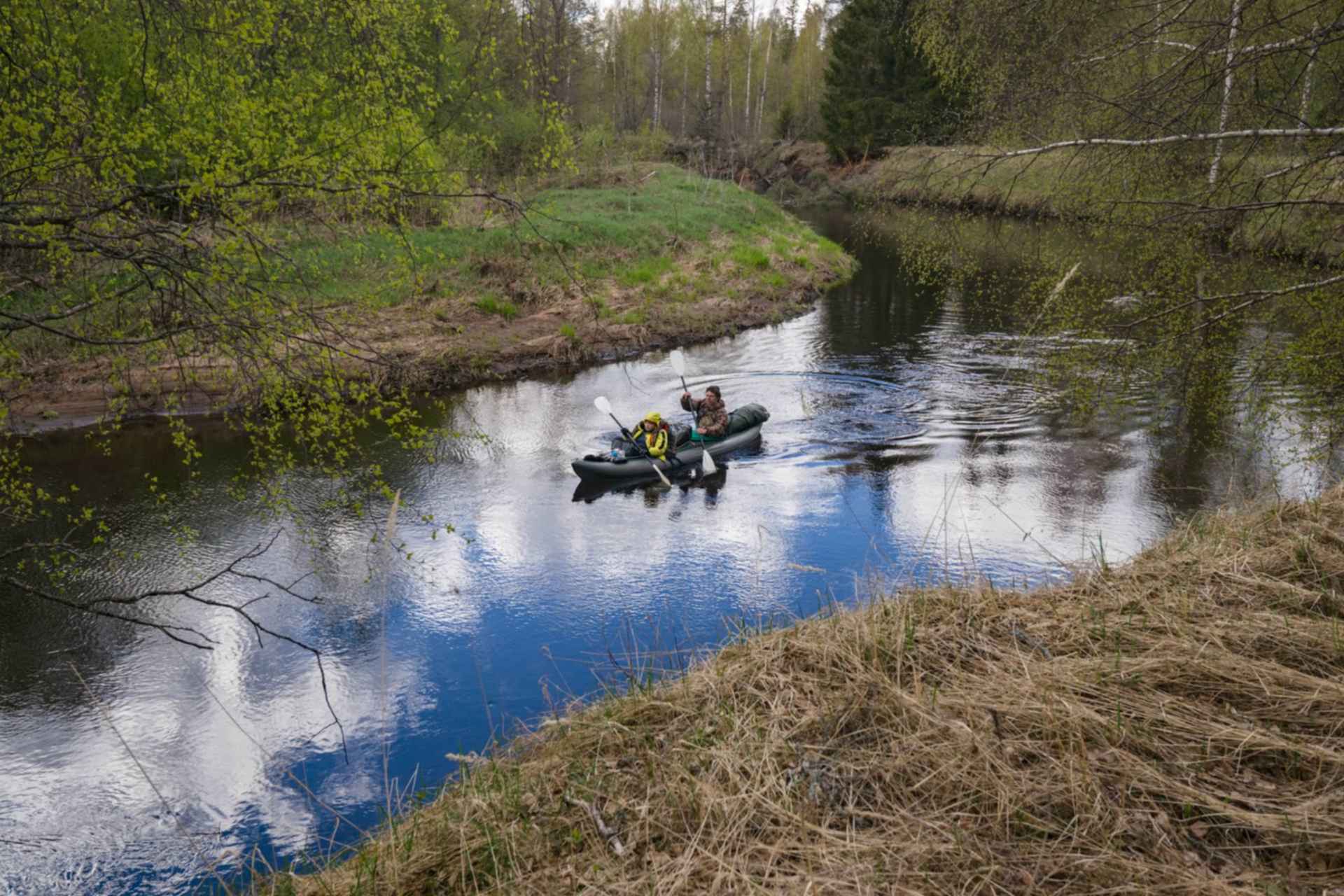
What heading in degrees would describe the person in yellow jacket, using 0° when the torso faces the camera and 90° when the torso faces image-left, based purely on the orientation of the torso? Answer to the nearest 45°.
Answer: approximately 45°

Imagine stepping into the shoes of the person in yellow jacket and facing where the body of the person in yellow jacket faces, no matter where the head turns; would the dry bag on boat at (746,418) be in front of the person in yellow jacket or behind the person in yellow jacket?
behind

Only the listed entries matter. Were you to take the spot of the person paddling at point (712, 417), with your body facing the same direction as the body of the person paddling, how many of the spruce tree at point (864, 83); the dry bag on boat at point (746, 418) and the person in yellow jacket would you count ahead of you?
1

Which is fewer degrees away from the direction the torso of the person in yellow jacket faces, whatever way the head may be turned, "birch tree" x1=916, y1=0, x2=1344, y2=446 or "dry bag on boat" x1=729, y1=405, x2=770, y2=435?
the birch tree

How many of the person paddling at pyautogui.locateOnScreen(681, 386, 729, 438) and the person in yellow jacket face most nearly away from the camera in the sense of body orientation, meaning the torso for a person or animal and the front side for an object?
0

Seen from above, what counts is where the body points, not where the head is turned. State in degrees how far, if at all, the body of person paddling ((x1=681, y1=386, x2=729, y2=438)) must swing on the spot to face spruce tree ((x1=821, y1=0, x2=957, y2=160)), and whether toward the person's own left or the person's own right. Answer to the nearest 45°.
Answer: approximately 135° to the person's own right

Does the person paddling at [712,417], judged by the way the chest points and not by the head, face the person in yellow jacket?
yes

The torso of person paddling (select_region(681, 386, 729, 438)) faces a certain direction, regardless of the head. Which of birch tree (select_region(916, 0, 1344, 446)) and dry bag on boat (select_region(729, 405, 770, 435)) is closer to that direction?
the birch tree

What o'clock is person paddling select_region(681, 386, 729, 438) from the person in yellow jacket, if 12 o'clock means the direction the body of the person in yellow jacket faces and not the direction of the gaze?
The person paddling is roughly at 6 o'clock from the person in yellow jacket.

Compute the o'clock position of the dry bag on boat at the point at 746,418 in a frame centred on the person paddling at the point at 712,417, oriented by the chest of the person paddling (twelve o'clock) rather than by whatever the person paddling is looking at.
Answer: The dry bag on boat is roughly at 6 o'clock from the person paddling.
